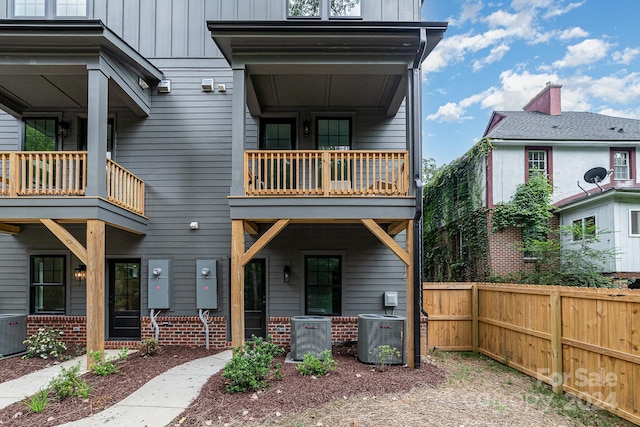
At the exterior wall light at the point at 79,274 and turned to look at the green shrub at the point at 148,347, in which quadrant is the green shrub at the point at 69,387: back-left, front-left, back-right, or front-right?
front-right
